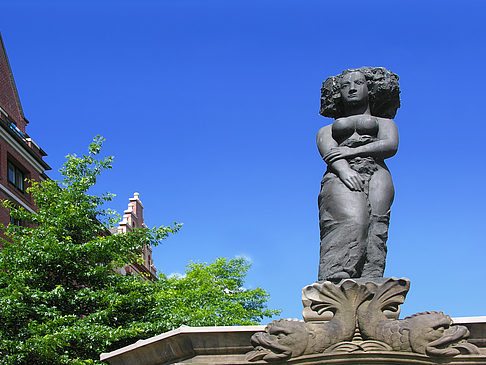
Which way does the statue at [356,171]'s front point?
toward the camera

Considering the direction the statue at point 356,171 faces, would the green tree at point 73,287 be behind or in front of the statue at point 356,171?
behind

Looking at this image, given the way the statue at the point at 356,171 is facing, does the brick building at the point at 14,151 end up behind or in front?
behind
